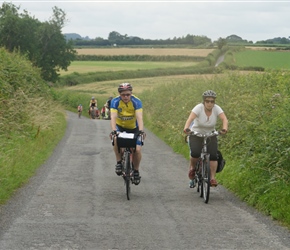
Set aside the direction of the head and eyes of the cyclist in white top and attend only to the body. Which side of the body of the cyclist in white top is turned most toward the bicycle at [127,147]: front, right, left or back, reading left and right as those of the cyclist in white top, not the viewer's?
right

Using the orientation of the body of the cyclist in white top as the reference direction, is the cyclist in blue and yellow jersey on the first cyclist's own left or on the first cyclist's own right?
on the first cyclist's own right

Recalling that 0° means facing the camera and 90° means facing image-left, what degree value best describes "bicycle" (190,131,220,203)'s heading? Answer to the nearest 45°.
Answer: approximately 0°

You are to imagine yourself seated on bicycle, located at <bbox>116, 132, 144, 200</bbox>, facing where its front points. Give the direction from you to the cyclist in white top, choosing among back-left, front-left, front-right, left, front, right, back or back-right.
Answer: left

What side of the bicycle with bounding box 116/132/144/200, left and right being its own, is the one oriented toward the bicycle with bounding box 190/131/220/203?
left

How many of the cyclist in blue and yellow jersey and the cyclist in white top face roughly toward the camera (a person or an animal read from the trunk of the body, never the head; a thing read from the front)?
2
